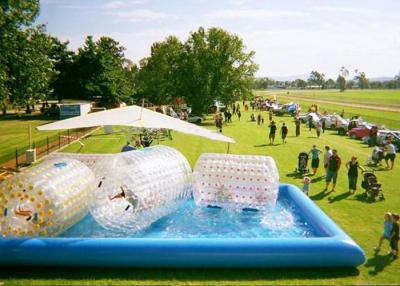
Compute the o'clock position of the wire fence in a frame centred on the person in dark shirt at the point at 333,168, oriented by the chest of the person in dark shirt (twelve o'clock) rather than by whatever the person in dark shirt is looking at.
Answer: The wire fence is roughly at 2 o'clock from the person in dark shirt.

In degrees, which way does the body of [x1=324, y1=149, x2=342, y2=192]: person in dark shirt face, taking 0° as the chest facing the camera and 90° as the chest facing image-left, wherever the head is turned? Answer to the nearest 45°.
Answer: approximately 45°

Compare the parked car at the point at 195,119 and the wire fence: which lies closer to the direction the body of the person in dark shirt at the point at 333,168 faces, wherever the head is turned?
the wire fence

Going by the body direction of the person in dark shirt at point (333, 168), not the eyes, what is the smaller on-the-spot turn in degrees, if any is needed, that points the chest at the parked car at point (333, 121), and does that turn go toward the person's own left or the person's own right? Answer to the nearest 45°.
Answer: approximately 135° to the person's own right

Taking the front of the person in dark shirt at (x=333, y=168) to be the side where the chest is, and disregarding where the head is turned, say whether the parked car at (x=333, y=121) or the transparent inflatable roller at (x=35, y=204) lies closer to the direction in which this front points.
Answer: the transparent inflatable roller

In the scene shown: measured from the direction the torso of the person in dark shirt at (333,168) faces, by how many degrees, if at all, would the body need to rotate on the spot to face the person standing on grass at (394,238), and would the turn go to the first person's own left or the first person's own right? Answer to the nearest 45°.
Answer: approximately 45° to the first person's own left
